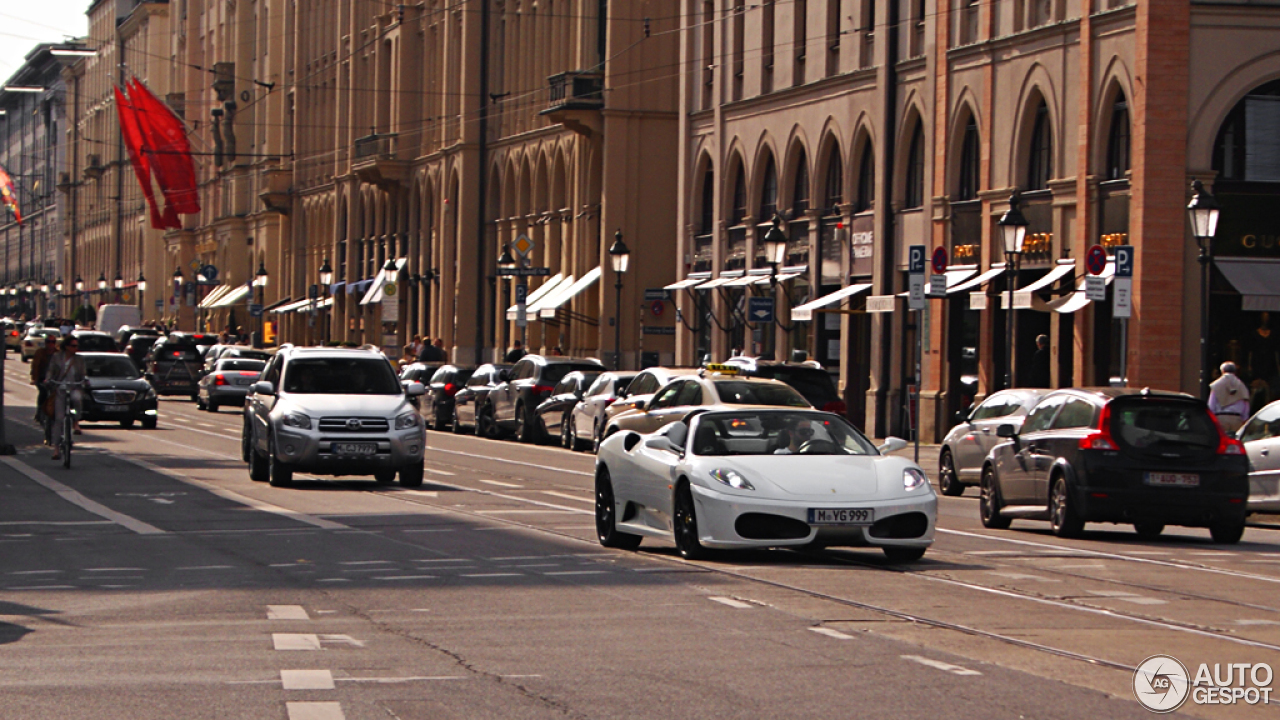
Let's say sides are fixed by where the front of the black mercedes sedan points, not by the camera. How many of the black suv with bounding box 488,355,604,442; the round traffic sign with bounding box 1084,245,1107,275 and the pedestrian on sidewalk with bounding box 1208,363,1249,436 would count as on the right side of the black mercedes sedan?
0

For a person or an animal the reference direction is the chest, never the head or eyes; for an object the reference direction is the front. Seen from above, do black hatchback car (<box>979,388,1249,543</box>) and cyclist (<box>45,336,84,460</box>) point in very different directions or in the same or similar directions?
very different directions

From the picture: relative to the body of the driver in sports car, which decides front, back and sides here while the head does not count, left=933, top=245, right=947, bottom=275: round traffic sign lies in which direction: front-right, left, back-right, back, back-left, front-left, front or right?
back-left

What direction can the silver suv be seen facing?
toward the camera

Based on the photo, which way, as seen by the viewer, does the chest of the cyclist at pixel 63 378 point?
toward the camera

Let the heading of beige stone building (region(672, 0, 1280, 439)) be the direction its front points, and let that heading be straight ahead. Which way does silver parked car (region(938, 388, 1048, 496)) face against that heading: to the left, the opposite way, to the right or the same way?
to the right

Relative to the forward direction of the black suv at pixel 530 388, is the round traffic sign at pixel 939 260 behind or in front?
behind

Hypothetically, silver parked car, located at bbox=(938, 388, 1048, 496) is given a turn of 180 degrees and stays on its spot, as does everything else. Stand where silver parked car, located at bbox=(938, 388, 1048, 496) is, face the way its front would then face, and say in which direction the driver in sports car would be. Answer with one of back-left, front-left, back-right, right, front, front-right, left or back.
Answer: front-right

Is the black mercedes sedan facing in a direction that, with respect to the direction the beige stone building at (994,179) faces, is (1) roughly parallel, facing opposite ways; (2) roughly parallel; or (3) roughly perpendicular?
roughly perpendicular
